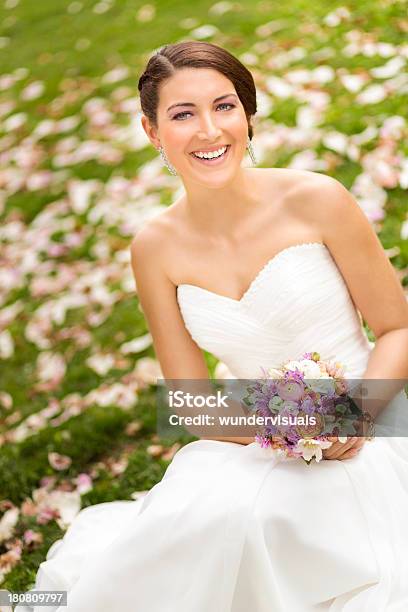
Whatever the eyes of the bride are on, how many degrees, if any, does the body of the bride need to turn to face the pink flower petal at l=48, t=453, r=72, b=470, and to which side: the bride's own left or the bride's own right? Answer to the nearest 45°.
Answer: approximately 135° to the bride's own right

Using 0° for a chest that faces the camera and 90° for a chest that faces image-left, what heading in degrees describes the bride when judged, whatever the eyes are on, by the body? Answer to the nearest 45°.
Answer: approximately 0°
